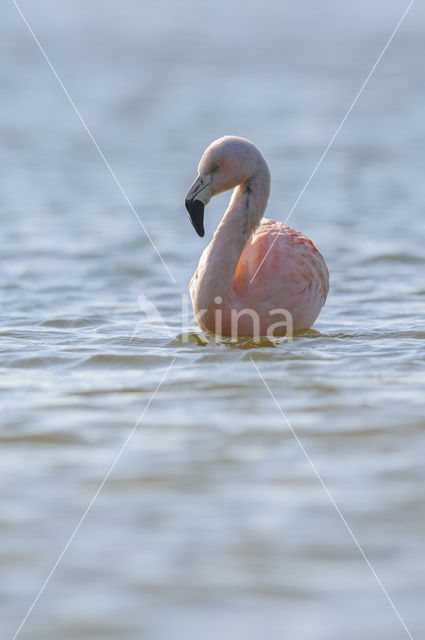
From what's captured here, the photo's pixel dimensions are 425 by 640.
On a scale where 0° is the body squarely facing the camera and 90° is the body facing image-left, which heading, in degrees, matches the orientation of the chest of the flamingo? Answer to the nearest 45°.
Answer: approximately 45°
